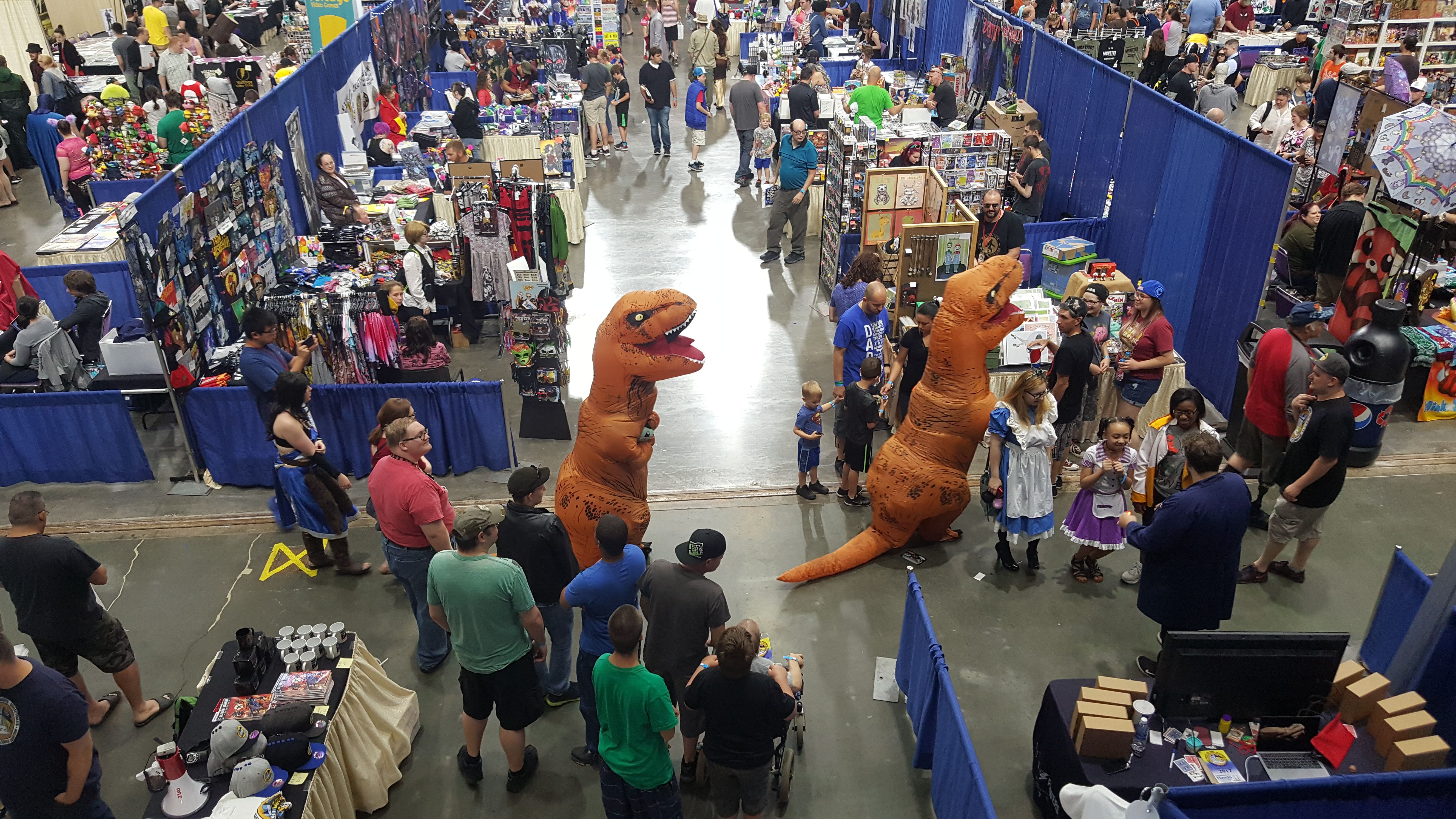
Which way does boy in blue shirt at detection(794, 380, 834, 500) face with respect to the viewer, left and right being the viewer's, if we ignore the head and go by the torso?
facing the viewer and to the right of the viewer

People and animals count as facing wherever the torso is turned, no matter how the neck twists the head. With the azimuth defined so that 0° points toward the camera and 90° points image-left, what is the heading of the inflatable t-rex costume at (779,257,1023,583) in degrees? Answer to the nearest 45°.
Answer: approximately 225°

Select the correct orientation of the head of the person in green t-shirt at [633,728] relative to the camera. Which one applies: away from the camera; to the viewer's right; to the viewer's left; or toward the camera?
away from the camera

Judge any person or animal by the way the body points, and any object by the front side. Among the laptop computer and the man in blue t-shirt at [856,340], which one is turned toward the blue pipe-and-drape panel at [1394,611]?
the man in blue t-shirt

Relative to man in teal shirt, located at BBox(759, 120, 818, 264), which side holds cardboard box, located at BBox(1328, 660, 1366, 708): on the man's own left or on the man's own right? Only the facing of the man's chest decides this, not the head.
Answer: on the man's own left

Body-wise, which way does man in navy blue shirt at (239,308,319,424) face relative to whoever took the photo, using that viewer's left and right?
facing to the right of the viewer

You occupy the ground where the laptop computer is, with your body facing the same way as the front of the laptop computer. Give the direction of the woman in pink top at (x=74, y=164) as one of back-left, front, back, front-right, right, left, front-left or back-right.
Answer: right

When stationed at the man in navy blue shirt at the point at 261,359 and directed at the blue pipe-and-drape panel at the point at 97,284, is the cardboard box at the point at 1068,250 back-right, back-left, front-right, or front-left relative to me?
back-right

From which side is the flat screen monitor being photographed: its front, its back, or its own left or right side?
back

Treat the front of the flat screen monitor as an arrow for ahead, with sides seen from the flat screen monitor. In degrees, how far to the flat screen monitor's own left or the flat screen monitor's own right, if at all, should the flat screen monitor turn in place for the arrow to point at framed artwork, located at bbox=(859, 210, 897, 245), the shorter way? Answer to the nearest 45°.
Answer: approximately 45° to the flat screen monitor's own left

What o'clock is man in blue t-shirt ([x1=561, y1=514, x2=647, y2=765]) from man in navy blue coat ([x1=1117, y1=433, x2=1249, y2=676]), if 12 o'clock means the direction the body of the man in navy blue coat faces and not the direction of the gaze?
The man in blue t-shirt is roughly at 9 o'clock from the man in navy blue coat.

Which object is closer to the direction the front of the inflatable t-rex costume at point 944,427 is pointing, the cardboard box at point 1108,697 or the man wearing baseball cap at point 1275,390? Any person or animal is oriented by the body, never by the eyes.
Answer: the man wearing baseball cap

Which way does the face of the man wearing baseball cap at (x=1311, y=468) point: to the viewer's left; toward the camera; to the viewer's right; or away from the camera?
to the viewer's left

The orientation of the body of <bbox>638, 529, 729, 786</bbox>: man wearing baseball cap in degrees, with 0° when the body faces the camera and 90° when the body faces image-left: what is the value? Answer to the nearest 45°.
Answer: approximately 225°

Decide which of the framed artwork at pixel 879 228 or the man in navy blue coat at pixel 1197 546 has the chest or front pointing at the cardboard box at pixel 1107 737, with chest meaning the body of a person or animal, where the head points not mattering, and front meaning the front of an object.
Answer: the framed artwork

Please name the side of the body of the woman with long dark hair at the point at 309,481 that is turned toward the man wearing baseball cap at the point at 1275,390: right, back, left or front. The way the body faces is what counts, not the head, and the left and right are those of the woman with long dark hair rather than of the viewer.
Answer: front

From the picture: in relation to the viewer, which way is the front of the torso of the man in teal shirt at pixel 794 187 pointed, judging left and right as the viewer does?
facing the viewer and to the left of the viewer
